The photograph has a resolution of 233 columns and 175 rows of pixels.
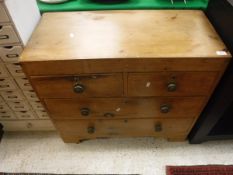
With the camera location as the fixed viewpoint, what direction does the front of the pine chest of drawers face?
facing the viewer
